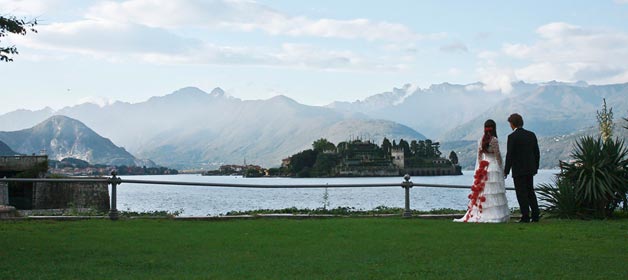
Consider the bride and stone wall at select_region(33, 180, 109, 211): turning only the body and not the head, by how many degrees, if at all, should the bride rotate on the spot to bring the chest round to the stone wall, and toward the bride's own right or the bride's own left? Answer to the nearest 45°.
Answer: approximately 90° to the bride's own left

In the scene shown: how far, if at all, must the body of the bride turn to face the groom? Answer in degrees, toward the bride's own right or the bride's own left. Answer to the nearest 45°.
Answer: approximately 45° to the bride's own right

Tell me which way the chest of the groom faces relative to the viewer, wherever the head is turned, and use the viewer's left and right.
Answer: facing away from the viewer and to the left of the viewer

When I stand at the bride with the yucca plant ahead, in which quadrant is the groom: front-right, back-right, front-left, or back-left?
front-right

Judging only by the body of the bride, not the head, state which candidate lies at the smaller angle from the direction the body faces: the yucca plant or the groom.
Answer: the yucca plant

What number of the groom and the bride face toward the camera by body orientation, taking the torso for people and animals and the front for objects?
0

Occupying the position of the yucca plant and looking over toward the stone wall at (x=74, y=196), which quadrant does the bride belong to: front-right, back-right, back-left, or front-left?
front-left

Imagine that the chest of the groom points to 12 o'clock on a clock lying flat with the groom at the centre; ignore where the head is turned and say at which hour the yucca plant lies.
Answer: The yucca plant is roughly at 3 o'clock from the groom.

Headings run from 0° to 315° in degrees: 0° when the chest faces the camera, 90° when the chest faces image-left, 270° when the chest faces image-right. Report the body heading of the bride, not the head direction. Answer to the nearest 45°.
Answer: approximately 225°
